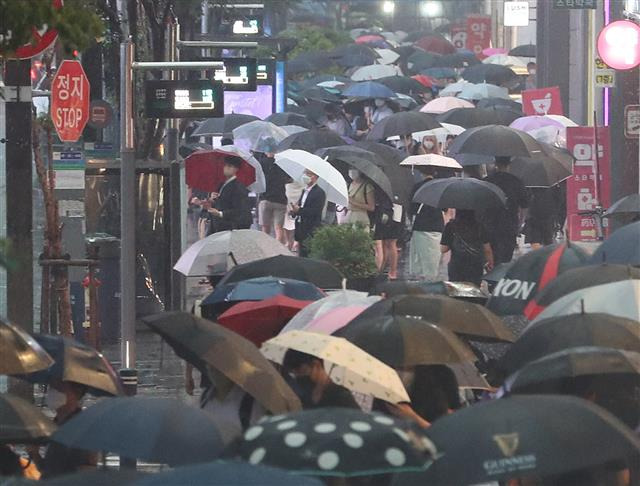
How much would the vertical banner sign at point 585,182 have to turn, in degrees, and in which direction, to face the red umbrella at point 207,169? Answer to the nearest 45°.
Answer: approximately 90° to its right

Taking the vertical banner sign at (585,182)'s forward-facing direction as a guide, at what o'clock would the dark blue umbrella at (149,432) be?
The dark blue umbrella is roughly at 12 o'clock from the vertical banner sign.

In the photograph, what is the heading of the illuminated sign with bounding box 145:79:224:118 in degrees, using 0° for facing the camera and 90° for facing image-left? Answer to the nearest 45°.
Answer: approximately 0°

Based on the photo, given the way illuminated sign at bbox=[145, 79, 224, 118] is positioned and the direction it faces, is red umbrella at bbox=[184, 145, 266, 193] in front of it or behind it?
behind

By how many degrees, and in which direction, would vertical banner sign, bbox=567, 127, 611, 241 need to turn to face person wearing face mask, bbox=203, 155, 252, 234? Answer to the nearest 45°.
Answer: approximately 90° to its right

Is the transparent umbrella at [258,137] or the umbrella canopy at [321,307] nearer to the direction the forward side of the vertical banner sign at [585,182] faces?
the umbrella canopy

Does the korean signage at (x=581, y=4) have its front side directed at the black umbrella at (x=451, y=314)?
yes

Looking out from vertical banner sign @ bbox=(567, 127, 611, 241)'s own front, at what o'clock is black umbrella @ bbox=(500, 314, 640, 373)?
The black umbrella is roughly at 12 o'clock from the vertical banner sign.

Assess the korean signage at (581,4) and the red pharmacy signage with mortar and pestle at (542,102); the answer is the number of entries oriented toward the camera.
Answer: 2
